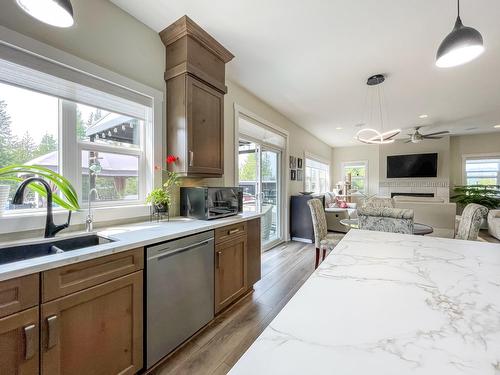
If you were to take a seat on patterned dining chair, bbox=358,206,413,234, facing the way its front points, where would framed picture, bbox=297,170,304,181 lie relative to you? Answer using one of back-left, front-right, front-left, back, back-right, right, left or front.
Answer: front-left

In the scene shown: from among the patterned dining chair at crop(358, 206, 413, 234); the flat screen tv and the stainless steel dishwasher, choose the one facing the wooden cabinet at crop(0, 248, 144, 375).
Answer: the flat screen tv

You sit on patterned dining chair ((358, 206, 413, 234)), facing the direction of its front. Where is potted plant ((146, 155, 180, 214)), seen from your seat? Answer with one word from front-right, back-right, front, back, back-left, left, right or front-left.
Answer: back-left

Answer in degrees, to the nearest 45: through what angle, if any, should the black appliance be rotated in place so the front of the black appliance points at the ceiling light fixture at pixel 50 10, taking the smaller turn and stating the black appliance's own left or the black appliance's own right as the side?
approximately 90° to the black appliance's own right

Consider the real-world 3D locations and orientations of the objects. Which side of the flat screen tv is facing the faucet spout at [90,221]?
front

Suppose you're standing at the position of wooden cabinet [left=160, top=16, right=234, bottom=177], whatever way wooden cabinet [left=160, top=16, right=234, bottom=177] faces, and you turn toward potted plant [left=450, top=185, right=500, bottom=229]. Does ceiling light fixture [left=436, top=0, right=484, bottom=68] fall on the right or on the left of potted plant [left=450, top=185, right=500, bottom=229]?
right

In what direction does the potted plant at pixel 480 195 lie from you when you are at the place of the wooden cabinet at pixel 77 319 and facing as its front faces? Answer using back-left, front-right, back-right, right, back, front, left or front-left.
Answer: front-left

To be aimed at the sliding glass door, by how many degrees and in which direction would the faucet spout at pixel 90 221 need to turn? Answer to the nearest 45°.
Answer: approximately 90° to its left

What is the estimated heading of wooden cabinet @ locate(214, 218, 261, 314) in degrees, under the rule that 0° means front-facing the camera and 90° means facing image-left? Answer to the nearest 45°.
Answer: approximately 315°

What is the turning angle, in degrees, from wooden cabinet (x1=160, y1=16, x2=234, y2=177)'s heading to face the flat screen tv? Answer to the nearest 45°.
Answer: approximately 90° to its left

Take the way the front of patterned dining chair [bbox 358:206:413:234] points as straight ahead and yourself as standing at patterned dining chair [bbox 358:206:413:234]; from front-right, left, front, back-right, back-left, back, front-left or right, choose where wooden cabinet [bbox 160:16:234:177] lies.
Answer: back-left

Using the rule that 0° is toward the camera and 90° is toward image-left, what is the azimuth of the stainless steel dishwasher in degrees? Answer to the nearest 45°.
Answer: approximately 315°
